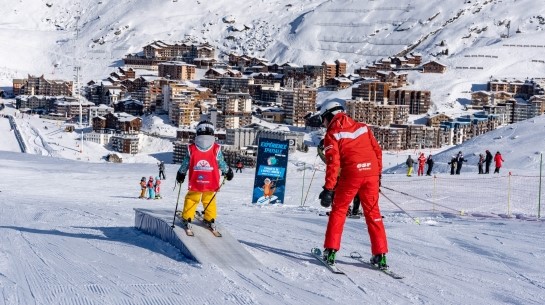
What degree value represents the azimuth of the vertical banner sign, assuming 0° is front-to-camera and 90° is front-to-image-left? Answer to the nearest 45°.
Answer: approximately 0°

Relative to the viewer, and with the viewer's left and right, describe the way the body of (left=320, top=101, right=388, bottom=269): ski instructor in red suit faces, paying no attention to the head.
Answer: facing away from the viewer and to the left of the viewer

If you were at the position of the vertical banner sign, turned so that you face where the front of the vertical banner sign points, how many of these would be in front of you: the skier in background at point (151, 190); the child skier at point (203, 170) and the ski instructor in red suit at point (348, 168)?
2

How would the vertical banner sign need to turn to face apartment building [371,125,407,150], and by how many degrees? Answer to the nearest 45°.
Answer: approximately 180°

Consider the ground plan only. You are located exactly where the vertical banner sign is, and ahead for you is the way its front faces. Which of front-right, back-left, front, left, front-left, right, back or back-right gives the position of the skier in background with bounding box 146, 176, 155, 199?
back-right

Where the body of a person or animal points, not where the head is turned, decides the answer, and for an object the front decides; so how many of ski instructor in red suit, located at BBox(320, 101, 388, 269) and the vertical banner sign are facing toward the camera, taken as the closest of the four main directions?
1
